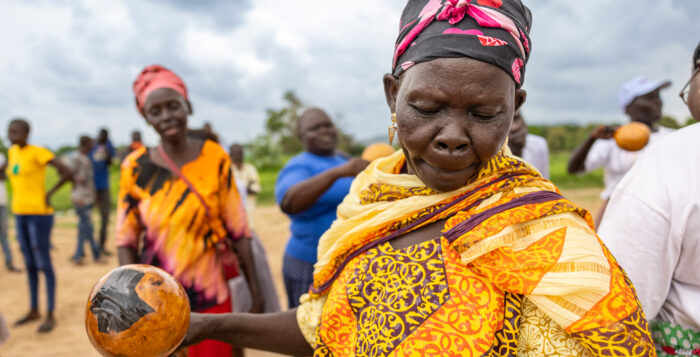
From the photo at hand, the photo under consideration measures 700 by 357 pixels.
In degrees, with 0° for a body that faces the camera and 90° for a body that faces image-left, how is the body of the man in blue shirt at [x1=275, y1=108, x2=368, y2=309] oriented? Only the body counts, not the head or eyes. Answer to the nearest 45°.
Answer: approximately 315°

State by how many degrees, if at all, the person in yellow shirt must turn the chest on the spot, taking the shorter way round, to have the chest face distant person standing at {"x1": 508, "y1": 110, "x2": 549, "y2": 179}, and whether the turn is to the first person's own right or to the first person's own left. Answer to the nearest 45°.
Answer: approximately 90° to the first person's own left

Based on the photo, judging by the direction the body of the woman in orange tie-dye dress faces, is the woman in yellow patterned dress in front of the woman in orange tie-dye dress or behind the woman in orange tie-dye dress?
in front

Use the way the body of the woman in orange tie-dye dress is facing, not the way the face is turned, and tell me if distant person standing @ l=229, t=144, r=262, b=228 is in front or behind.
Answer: behind

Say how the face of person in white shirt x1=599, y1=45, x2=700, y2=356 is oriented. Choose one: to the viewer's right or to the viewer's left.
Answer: to the viewer's left
